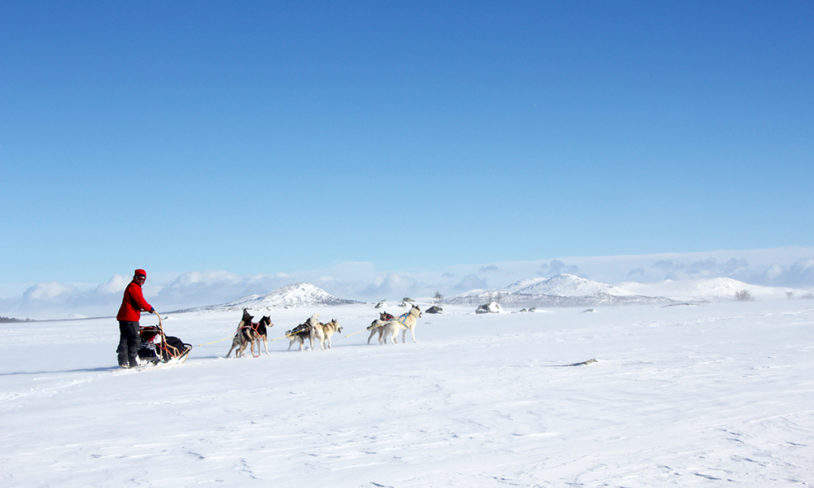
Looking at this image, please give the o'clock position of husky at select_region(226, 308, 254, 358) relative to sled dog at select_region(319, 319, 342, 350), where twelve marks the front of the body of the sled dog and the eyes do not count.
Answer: The husky is roughly at 5 o'clock from the sled dog.

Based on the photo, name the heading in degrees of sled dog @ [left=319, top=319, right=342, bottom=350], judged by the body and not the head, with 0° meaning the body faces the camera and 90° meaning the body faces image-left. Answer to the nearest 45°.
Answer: approximately 270°

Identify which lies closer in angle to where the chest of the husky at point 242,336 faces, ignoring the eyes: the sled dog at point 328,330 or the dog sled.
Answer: the sled dog

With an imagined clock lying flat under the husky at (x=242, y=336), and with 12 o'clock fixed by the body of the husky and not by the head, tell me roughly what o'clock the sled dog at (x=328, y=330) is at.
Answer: The sled dog is roughly at 11 o'clock from the husky.

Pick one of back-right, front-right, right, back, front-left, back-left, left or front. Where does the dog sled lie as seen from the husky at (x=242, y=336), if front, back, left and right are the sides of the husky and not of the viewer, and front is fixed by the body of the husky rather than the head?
back-right

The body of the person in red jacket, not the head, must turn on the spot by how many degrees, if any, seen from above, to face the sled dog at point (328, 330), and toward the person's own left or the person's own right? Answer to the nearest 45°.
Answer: approximately 45° to the person's own left

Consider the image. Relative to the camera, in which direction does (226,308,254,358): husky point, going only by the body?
to the viewer's right

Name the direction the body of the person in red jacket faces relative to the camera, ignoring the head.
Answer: to the viewer's right

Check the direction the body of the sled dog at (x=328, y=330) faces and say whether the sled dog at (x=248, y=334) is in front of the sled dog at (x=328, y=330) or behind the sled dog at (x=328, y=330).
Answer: behind
